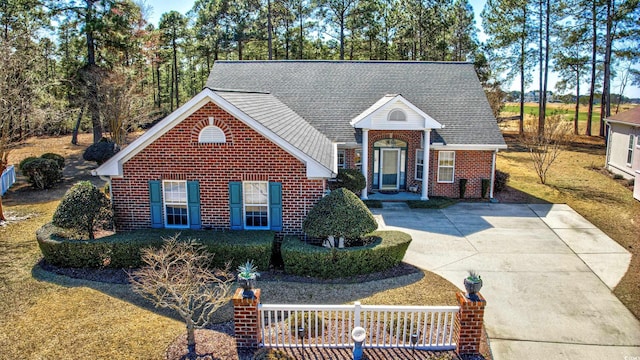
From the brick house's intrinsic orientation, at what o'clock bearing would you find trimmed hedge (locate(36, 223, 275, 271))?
The trimmed hedge is roughly at 1 o'clock from the brick house.

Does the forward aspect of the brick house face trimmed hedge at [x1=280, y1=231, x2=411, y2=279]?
yes

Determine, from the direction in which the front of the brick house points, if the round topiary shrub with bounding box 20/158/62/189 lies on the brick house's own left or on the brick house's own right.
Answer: on the brick house's own right

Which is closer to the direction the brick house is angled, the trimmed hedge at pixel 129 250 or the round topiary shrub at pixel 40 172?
the trimmed hedge

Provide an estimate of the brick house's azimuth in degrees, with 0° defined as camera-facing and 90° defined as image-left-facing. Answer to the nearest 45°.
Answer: approximately 0°

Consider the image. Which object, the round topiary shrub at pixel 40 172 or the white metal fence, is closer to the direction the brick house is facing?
the white metal fence

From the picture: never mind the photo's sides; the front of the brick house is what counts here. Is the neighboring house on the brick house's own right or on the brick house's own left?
on the brick house's own left

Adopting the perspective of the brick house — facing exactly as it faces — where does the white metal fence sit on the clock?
The white metal fence is roughly at 12 o'clock from the brick house.

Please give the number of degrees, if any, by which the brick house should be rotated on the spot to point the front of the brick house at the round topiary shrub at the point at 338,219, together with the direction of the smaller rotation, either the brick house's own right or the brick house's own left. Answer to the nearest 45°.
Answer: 0° — it already faces it
